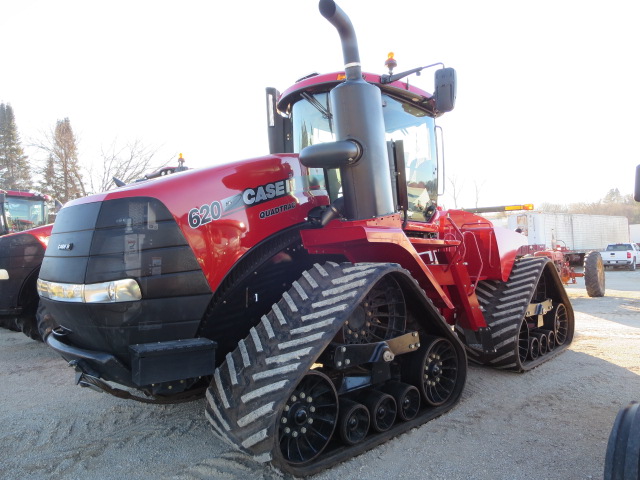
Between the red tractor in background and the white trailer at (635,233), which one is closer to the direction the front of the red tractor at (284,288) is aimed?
the red tractor in background

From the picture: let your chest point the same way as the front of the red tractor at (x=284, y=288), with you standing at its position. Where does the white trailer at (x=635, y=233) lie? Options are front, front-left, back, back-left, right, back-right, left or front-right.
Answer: back

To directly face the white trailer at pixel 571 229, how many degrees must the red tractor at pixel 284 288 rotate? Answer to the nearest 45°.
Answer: approximately 180°

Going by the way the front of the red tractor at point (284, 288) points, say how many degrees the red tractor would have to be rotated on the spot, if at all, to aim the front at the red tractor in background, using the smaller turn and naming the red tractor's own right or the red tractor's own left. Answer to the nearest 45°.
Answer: approximately 90° to the red tractor's own right

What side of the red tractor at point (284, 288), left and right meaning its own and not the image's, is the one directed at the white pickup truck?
back

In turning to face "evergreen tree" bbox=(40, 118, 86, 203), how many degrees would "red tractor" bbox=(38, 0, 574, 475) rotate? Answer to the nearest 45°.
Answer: approximately 90° to its right

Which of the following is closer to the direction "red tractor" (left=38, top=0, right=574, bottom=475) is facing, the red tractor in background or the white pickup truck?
the red tractor in background

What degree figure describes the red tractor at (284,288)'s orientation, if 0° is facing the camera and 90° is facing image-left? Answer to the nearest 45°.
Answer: approximately 45°

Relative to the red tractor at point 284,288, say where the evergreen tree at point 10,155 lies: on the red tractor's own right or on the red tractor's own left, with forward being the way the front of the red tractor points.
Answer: on the red tractor's own right
